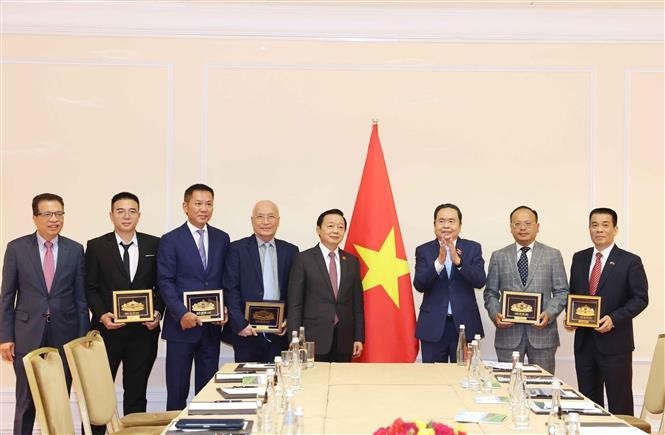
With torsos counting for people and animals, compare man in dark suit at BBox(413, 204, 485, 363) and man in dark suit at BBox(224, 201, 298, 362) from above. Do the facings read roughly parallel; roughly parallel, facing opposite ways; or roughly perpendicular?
roughly parallel

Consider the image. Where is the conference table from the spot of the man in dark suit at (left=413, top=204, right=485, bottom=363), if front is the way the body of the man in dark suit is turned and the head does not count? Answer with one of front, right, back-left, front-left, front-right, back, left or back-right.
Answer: front

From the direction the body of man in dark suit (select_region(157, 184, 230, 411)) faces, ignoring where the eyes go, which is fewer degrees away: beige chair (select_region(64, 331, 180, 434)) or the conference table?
the conference table

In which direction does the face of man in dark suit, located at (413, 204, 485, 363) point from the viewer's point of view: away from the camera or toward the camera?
toward the camera

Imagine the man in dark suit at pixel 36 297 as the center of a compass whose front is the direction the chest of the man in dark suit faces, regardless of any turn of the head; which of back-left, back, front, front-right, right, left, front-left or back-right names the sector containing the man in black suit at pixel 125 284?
left

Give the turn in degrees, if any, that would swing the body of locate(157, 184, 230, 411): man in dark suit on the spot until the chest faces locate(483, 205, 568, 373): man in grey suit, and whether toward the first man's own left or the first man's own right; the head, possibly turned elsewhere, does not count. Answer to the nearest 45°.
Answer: approximately 45° to the first man's own left

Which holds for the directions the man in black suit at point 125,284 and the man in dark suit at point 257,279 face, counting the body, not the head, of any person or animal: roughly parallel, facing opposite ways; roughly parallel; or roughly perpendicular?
roughly parallel

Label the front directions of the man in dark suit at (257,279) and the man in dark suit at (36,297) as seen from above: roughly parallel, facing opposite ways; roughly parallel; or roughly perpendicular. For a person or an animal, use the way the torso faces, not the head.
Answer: roughly parallel

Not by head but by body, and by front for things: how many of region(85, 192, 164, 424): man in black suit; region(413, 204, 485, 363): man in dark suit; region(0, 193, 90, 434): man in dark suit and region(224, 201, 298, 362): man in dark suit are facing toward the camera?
4

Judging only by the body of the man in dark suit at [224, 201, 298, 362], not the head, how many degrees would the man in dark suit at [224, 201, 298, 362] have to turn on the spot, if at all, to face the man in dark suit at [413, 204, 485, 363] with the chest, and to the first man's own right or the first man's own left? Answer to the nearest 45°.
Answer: approximately 90° to the first man's own left

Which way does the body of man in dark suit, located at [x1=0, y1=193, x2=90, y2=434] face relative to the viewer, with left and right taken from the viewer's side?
facing the viewer

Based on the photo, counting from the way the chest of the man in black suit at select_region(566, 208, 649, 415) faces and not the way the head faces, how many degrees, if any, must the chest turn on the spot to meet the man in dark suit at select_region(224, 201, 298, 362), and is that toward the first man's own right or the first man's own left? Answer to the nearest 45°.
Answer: approximately 45° to the first man's own right

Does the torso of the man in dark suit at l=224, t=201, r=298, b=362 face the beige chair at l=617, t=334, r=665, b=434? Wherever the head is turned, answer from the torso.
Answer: no

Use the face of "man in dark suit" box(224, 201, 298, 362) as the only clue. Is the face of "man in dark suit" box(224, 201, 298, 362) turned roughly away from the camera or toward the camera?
toward the camera

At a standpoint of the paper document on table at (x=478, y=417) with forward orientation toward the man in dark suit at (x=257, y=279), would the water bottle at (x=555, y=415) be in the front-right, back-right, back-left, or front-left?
back-right

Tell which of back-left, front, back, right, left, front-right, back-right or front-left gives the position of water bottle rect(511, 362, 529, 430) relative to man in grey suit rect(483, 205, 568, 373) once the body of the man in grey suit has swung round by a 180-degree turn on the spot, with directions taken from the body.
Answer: back
